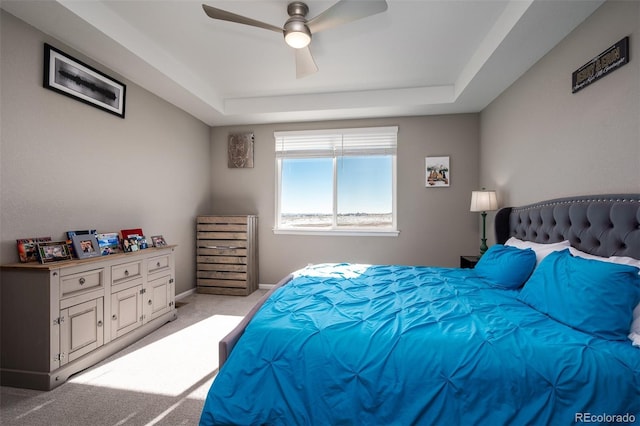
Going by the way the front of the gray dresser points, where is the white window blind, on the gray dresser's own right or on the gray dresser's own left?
on the gray dresser's own left

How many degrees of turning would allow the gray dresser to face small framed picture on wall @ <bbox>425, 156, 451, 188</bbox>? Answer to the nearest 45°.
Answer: approximately 45° to its left

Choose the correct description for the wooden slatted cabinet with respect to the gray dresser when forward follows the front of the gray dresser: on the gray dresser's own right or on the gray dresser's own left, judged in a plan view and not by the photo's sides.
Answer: on the gray dresser's own left

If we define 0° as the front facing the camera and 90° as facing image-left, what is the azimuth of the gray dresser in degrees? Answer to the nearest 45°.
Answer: approximately 315°

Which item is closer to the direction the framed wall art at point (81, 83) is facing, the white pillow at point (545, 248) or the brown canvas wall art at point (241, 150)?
the white pillow

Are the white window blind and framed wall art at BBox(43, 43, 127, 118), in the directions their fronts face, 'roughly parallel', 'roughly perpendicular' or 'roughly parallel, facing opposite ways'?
roughly perpendicular

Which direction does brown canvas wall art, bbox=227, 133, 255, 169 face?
toward the camera

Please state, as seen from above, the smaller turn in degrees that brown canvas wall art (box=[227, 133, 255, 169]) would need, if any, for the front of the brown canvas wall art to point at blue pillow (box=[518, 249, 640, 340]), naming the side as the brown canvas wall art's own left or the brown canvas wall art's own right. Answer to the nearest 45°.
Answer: approximately 45° to the brown canvas wall art's own left

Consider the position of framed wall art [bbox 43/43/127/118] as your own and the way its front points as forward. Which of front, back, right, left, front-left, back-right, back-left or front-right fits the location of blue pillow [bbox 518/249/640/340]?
front

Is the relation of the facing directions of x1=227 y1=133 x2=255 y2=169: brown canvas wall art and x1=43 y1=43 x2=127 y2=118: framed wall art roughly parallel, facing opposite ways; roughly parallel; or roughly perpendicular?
roughly perpendicular

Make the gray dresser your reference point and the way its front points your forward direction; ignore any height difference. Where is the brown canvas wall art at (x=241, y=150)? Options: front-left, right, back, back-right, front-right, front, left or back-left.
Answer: left

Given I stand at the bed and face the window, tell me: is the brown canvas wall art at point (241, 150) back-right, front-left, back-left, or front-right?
front-left

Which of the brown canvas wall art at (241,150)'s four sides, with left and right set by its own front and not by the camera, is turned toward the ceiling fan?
front

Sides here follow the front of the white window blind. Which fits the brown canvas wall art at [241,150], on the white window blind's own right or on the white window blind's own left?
on the white window blind's own right

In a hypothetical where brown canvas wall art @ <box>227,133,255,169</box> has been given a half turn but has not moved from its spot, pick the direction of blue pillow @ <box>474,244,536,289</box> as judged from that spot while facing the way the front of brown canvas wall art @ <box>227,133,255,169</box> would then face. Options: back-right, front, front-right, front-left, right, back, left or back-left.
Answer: back-right

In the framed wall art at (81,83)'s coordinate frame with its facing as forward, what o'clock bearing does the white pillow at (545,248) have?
The white pillow is roughly at 12 o'clock from the framed wall art.

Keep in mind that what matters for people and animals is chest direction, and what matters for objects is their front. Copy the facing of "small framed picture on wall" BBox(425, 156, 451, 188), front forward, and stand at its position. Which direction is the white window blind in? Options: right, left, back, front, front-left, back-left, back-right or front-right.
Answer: right

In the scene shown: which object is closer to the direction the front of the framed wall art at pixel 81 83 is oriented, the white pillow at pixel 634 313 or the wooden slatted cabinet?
the white pillow

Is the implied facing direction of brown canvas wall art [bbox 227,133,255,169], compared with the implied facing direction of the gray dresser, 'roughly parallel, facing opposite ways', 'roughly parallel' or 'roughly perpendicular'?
roughly perpendicular

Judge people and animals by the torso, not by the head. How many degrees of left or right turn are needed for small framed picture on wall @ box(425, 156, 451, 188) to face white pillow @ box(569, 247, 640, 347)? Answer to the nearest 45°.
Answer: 0° — it already faces it
